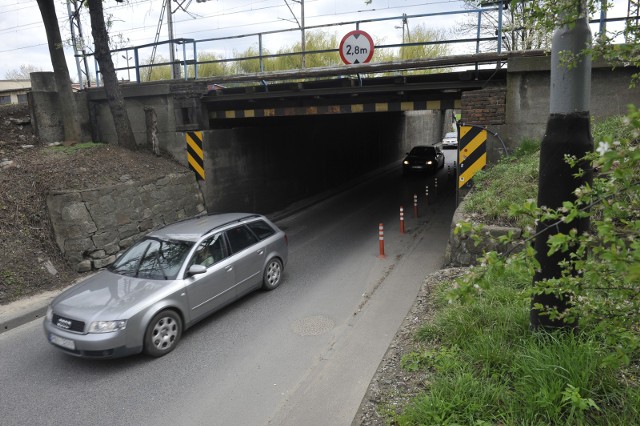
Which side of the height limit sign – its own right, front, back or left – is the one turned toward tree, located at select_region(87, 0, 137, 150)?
right

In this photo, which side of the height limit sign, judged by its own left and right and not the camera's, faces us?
front

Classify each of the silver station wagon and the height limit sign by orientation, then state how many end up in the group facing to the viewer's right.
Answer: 0

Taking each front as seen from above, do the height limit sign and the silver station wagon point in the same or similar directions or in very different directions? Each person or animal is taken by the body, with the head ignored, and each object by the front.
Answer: same or similar directions

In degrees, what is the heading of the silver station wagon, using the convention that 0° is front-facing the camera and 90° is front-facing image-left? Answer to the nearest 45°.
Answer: approximately 45°

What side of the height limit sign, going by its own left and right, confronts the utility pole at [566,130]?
front

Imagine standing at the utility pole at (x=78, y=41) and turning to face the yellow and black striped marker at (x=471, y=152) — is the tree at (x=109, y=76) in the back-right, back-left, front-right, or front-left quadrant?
front-right

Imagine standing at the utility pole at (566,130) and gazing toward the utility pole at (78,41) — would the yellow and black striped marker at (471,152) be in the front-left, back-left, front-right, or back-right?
front-right

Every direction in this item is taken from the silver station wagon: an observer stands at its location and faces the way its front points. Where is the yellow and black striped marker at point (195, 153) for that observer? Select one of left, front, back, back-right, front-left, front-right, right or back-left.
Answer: back-right

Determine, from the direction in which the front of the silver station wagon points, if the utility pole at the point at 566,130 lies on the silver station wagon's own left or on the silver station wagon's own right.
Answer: on the silver station wagon's own left

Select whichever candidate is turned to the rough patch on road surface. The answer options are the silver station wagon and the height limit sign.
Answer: the height limit sign

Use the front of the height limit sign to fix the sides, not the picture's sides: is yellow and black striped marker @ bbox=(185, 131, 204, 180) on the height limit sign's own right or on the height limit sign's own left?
on the height limit sign's own right
